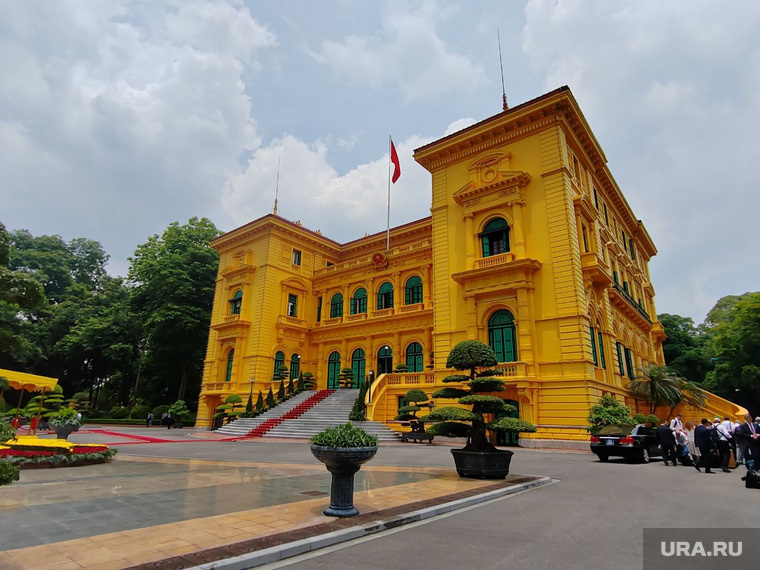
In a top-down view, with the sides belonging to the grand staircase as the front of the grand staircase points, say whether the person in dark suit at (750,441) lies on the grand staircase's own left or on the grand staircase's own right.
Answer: on the grand staircase's own left

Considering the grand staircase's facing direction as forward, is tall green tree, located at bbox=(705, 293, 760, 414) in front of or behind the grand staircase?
behind

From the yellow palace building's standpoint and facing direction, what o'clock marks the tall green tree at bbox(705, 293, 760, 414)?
The tall green tree is roughly at 6 o'clock from the yellow palace building.

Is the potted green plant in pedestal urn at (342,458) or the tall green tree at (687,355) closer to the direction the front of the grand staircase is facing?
the potted green plant in pedestal urn

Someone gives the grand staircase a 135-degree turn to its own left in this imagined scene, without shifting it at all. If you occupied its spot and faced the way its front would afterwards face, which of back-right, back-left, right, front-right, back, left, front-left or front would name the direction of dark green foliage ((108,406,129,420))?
back-left

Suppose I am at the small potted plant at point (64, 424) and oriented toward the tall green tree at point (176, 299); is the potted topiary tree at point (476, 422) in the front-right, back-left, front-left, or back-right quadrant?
back-right

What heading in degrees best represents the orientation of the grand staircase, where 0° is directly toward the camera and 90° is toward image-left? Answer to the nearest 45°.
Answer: approximately 45°

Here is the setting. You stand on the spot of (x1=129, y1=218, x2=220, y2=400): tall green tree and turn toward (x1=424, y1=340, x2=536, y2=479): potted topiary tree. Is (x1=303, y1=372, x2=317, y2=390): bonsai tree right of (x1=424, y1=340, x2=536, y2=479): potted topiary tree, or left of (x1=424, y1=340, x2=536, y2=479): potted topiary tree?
left

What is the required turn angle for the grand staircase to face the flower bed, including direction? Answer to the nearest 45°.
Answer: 0° — it already faces it

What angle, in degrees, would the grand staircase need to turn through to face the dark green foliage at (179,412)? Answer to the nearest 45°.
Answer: approximately 90° to its right

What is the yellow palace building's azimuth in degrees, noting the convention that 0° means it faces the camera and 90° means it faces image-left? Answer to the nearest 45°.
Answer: approximately 45°

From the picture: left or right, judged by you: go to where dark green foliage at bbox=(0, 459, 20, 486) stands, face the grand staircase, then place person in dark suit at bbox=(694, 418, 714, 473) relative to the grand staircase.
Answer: right

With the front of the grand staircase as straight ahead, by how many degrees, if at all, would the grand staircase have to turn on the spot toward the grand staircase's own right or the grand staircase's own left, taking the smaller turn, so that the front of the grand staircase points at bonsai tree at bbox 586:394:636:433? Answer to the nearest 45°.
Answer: approximately 90° to the grand staircase's own left

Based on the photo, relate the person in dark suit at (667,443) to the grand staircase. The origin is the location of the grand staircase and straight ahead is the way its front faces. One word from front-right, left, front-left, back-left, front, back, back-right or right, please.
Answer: left

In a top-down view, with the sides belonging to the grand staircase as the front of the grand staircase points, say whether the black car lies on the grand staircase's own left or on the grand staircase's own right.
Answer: on the grand staircase's own left
